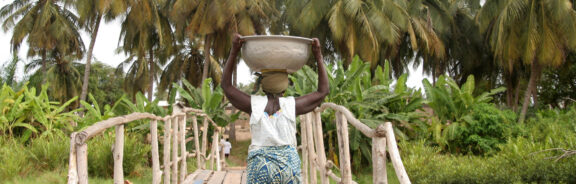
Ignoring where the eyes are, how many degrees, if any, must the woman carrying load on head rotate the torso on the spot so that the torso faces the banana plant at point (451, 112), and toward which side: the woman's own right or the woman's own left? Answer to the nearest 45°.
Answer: approximately 45° to the woman's own right

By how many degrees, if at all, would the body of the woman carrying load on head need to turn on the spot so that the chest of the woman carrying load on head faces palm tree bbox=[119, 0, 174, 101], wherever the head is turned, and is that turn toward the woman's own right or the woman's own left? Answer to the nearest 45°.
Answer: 0° — they already face it

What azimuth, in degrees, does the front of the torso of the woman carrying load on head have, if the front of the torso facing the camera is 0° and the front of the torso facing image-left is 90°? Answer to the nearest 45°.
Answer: approximately 180°

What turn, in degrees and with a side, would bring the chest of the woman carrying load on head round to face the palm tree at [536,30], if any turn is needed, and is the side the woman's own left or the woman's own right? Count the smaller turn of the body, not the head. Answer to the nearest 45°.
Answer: approximately 45° to the woman's own right

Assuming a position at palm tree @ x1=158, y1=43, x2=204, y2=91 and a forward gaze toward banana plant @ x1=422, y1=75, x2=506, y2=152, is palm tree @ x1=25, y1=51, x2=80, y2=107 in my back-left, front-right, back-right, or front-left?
back-right
